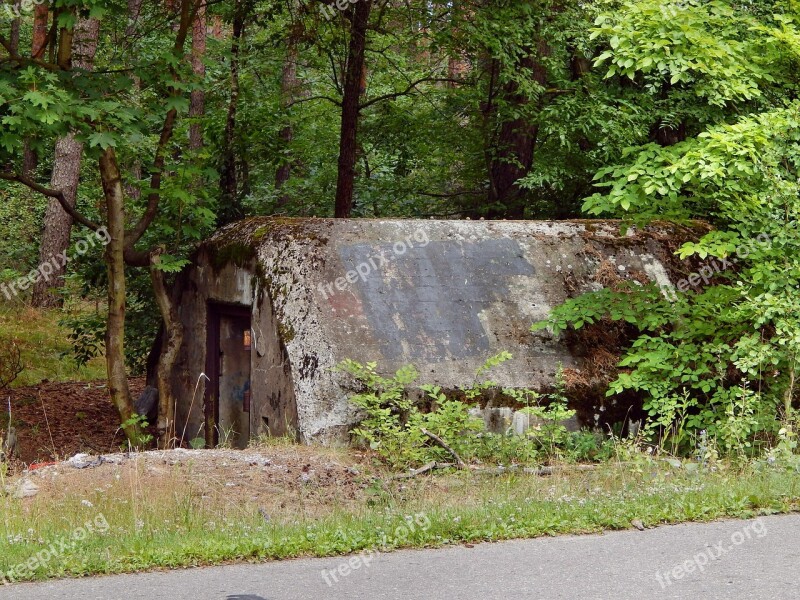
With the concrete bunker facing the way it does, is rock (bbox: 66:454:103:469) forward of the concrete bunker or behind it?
forward

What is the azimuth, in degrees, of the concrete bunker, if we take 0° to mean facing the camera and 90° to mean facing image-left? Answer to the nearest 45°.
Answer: approximately 45°

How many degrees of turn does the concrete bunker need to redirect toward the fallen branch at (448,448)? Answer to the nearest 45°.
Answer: approximately 45° to its left

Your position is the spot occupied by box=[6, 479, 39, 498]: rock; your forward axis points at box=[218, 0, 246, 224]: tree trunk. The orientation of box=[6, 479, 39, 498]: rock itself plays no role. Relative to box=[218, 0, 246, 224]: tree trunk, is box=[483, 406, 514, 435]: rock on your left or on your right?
right

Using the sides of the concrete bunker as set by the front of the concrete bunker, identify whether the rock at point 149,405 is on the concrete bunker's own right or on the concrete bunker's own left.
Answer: on the concrete bunker's own right

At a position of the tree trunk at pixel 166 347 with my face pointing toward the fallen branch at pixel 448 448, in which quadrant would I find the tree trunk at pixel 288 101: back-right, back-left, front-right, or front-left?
back-left

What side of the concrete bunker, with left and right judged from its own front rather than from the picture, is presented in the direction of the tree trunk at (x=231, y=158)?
right

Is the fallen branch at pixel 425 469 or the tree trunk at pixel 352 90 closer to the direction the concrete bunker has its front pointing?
the fallen branch

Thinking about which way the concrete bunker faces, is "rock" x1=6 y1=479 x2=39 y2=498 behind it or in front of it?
in front
